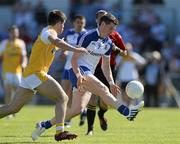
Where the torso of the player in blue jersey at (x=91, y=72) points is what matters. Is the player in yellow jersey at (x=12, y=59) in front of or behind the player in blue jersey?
behind

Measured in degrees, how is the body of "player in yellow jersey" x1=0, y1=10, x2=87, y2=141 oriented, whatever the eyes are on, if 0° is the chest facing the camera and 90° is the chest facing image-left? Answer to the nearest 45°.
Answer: approximately 270°

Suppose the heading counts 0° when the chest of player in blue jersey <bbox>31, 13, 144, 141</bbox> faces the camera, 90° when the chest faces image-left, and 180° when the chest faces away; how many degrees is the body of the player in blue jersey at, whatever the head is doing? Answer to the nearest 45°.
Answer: approximately 315°

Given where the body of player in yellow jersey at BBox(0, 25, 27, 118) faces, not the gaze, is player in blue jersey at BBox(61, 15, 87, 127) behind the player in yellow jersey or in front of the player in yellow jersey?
in front

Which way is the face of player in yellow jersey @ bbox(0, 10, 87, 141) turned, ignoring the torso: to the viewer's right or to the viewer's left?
to the viewer's right

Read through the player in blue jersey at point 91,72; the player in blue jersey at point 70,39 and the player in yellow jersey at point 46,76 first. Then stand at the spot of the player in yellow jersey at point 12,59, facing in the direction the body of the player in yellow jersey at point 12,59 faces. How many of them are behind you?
0

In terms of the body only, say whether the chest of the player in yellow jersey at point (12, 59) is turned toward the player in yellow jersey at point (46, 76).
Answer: yes
